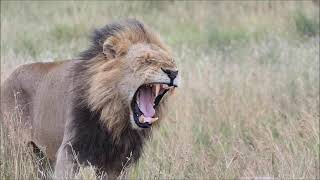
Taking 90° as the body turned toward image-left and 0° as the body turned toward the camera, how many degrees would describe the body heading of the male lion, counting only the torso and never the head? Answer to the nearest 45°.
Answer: approximately 315°
